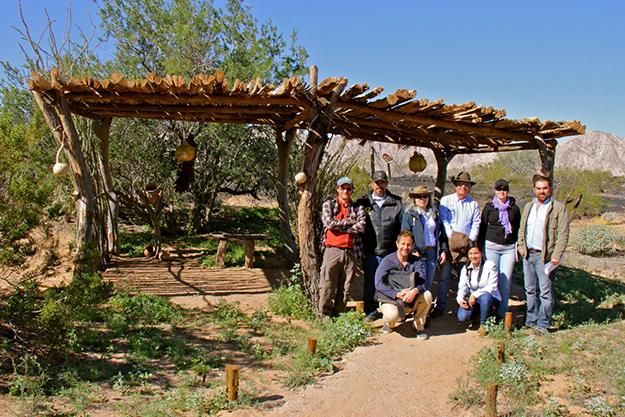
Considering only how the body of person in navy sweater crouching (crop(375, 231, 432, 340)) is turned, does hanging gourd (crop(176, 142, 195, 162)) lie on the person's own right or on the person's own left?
on the person's own right

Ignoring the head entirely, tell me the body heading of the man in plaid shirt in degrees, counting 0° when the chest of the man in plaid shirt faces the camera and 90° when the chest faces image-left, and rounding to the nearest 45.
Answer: approximately 0°

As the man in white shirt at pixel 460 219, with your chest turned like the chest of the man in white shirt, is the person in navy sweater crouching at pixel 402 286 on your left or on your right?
on your right

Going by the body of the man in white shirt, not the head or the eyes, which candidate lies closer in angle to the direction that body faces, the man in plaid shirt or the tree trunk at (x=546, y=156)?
the man in plaid shirt
